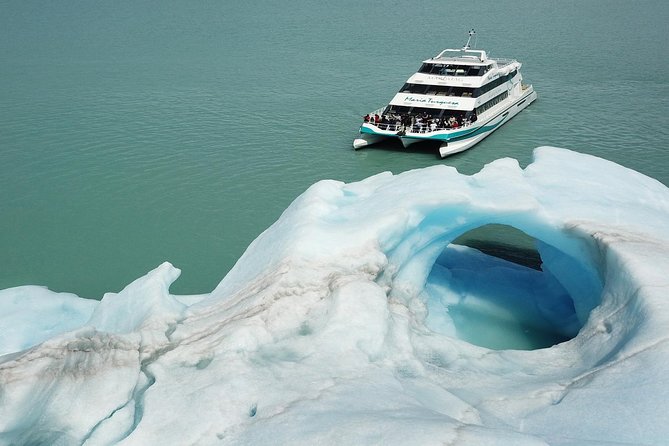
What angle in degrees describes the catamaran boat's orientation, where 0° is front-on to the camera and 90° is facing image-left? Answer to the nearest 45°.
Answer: approximately 45°
